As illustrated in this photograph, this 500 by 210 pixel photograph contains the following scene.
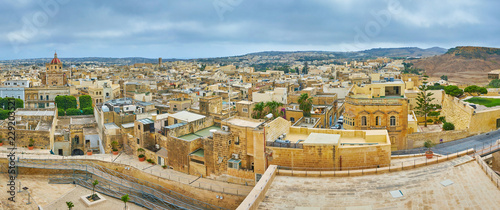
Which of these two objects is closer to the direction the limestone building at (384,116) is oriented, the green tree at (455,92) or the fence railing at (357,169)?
the fence railing

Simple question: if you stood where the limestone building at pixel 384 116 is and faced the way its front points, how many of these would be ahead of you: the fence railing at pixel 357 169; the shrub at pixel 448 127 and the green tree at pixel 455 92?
1

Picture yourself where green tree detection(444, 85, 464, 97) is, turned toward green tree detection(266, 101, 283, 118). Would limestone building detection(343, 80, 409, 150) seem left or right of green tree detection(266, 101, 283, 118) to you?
left

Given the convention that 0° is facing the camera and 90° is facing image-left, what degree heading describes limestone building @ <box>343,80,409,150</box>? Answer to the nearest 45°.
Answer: approximately 0°

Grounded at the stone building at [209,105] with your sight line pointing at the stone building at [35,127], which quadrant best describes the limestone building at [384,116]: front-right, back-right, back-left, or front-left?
back-left

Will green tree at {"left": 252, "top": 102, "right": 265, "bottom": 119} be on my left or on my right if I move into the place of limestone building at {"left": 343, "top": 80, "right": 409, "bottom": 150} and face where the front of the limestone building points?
on my right

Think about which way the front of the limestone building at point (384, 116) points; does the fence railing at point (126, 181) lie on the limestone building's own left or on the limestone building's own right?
on the limestone building's own right

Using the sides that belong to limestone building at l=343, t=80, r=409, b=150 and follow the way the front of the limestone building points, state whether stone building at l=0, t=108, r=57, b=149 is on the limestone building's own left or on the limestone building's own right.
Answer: on the limestone building's own right
